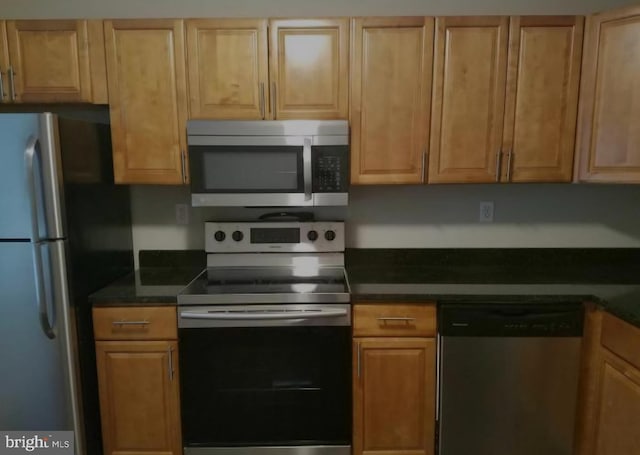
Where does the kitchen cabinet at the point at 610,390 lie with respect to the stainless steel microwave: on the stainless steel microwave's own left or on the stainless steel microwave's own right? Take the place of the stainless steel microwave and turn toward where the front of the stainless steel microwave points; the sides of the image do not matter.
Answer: on the stainless steel microwave's own left

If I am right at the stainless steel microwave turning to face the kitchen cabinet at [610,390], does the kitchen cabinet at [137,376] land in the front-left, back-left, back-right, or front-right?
back-right

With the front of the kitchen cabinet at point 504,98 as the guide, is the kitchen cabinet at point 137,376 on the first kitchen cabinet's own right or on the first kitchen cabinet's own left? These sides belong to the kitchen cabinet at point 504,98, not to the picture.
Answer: on the first kitchen cabinet's own right

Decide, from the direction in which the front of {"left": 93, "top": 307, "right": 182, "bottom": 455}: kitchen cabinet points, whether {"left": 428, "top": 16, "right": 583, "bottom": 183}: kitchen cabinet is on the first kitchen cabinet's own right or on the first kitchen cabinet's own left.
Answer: on the first kitchen cabinet's own left

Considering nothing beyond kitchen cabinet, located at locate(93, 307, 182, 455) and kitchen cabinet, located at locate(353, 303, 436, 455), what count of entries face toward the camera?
2
